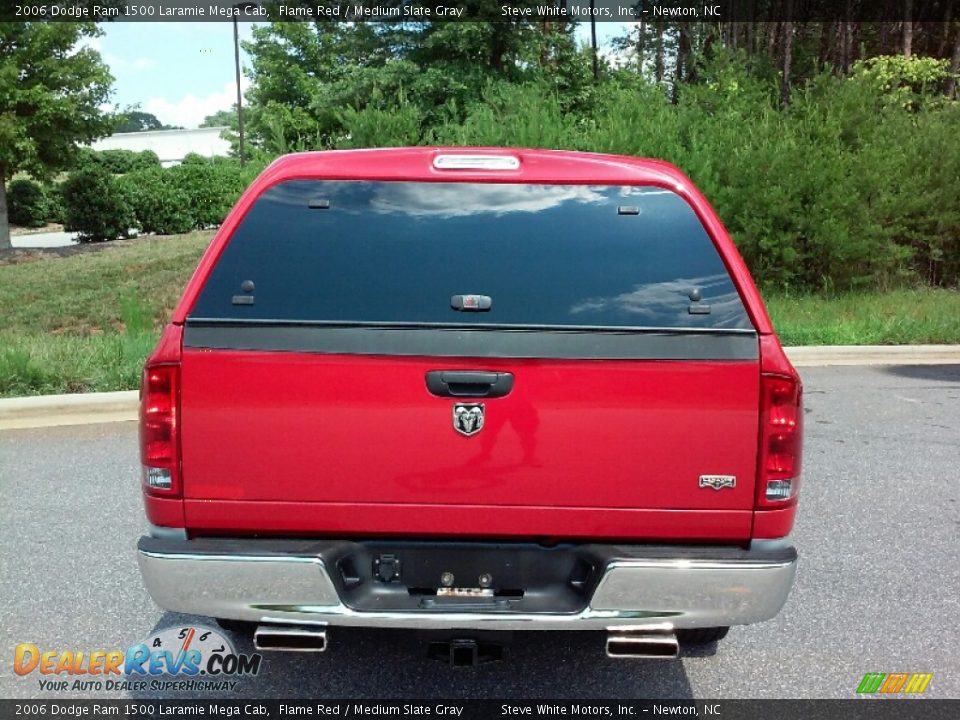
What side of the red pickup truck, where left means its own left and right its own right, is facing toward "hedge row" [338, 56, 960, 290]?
front

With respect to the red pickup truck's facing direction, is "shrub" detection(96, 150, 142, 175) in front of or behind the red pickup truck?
in front

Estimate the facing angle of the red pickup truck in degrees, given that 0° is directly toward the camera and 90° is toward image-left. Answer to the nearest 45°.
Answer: approximately 180°

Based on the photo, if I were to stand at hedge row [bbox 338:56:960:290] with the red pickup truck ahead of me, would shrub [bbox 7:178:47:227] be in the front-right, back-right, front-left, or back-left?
back-right

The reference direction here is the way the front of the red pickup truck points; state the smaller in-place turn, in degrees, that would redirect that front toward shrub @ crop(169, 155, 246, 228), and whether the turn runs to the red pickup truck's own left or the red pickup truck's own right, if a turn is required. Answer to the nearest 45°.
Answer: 0° — it already faces it

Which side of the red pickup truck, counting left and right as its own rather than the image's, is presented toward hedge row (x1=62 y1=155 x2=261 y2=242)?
front

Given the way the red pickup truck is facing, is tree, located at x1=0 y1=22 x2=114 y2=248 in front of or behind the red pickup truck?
in front
